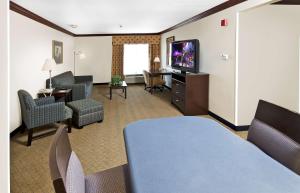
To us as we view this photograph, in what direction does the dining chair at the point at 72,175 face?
facing to the right of the viewer

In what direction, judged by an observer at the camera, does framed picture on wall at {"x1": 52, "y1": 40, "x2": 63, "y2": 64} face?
facing the viewer and to the right of the viewer

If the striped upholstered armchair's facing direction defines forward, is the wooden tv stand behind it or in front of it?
in front

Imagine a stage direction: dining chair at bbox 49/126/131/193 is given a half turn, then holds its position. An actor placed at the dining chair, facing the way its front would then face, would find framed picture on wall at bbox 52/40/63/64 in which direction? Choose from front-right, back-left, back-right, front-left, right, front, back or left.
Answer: right

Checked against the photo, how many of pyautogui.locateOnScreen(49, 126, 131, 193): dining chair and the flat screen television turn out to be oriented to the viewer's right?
1

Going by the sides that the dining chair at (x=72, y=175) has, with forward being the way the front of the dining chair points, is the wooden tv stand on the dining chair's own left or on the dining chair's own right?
on the dining chair's own left

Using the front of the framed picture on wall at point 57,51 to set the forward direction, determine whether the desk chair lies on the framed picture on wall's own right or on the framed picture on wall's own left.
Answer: on the framed picture on wall's own left
